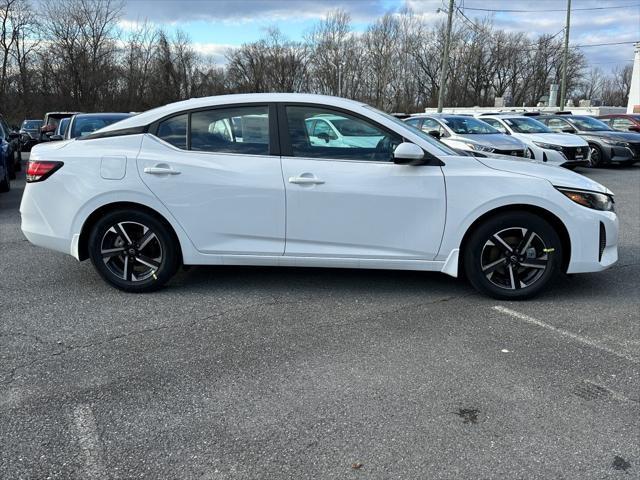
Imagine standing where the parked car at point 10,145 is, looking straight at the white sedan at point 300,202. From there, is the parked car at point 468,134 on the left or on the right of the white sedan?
left

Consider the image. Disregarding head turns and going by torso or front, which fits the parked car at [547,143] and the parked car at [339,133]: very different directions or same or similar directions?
same or similar directions

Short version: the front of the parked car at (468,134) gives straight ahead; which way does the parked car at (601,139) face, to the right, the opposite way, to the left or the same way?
the same way

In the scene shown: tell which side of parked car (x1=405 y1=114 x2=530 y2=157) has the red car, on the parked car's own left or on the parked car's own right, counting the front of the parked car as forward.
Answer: on the parked car's own left

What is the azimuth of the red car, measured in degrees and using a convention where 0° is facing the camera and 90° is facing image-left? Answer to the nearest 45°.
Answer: approximately 315°

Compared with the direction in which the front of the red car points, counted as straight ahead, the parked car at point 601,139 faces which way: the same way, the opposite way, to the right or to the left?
the same way

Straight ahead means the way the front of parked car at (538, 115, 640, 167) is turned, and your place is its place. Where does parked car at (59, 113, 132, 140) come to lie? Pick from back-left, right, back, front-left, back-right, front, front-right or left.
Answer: right

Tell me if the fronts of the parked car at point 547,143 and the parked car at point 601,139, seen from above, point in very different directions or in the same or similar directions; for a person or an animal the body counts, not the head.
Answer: same or similar directions

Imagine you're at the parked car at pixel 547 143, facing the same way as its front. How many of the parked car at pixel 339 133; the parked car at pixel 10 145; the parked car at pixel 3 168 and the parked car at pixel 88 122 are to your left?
0

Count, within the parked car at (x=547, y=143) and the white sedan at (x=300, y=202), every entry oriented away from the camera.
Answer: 0

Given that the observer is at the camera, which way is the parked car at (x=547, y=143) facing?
facing the viewer and to the right of the viewer

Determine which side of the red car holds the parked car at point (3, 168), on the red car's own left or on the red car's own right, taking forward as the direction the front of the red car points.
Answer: on the red car's own right

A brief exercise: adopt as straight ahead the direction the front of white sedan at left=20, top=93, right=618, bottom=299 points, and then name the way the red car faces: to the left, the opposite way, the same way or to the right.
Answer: to the right

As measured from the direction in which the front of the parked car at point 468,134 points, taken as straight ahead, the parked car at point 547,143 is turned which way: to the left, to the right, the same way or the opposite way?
the same way

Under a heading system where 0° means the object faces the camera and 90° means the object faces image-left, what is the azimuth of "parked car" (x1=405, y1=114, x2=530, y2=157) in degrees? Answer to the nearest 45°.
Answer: approximately 315°

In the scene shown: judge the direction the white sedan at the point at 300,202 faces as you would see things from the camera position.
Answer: facing to the right of the viewer

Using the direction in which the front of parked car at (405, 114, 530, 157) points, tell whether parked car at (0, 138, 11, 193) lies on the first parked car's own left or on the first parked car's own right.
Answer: on the first parked car's own right
